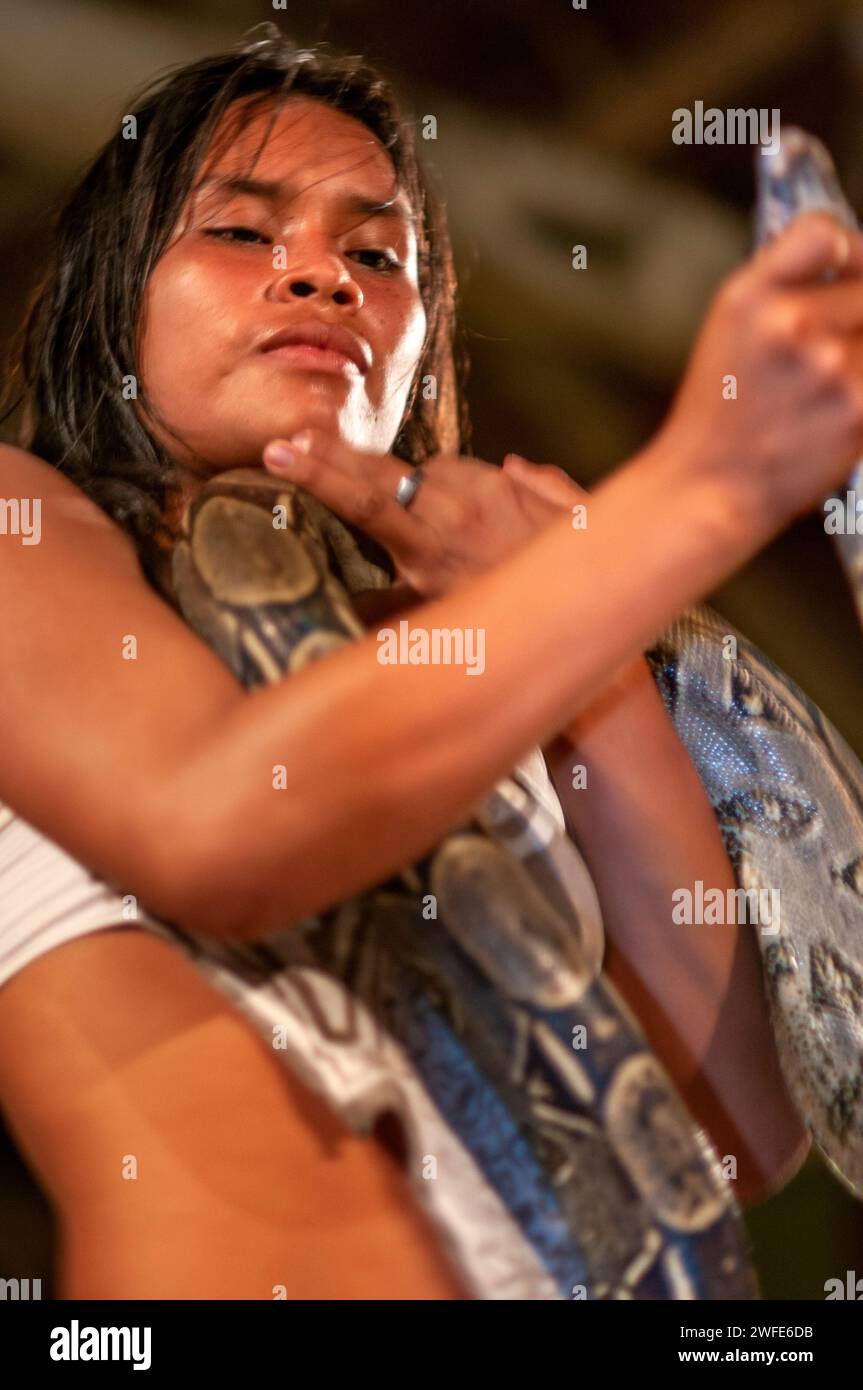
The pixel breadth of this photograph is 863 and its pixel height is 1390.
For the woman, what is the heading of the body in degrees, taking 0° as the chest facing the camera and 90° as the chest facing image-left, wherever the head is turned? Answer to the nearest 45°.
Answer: approximately 315°
